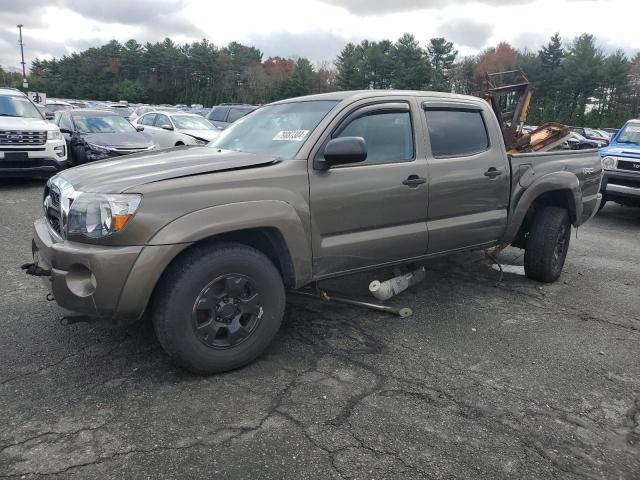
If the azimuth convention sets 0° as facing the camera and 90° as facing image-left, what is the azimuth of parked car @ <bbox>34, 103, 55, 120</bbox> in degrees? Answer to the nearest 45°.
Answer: approximately 315°

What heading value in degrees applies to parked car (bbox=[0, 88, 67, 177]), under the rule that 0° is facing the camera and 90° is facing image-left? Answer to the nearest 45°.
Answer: approximately 315°

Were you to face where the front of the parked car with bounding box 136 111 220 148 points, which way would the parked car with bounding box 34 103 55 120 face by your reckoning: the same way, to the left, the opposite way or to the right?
the same way

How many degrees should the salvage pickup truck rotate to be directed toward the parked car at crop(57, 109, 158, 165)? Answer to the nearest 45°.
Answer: approximately 90° to its right

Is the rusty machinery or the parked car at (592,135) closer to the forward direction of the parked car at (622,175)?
the rusty machinery

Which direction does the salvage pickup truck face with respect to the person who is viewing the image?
facing the viewer and to the left of the viewer

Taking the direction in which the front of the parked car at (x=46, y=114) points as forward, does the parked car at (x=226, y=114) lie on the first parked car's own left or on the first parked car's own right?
on the first parked car's own left

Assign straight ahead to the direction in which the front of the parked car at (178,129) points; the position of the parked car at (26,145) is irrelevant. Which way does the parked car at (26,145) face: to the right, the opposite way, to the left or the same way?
the same way

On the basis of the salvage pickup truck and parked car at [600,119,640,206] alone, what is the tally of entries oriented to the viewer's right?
0

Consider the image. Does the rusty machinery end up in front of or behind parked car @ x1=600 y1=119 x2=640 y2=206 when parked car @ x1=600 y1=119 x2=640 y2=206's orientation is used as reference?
in front

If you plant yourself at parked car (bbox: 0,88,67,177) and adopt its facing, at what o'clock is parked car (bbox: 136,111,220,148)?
parked car (bbox: 136,111,220,148) is roughly at 9 o'clock from parked car (bbox: 0,88,67,177).

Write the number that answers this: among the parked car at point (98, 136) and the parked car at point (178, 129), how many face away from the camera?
0
